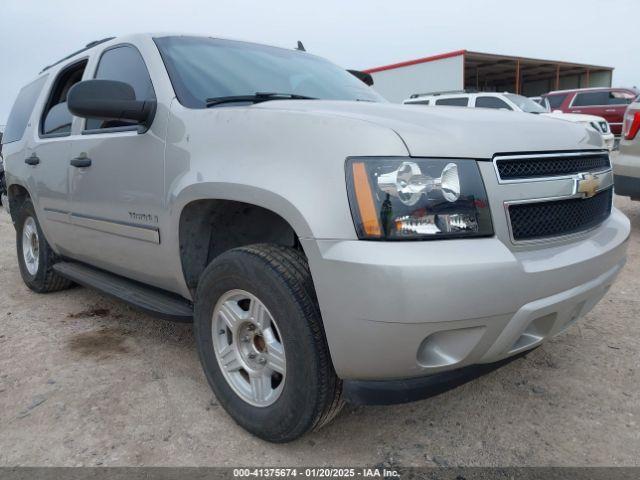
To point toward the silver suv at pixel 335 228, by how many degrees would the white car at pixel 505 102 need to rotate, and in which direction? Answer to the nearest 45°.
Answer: approximately 45° to its right

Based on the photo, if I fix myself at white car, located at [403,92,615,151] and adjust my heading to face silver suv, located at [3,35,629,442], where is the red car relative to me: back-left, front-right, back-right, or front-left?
back-left

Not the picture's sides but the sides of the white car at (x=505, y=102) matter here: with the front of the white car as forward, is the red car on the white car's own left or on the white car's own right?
on the white car's own left

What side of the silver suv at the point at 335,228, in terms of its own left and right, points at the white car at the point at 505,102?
left

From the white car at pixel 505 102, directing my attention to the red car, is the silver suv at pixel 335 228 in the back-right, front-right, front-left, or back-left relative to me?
back-right

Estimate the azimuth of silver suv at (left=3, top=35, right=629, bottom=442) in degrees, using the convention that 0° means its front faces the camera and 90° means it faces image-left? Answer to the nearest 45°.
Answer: approximately 315°

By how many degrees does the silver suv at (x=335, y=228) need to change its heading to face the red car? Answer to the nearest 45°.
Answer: approximately 90° to its left

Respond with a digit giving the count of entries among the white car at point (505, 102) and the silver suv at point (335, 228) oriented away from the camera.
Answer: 0
